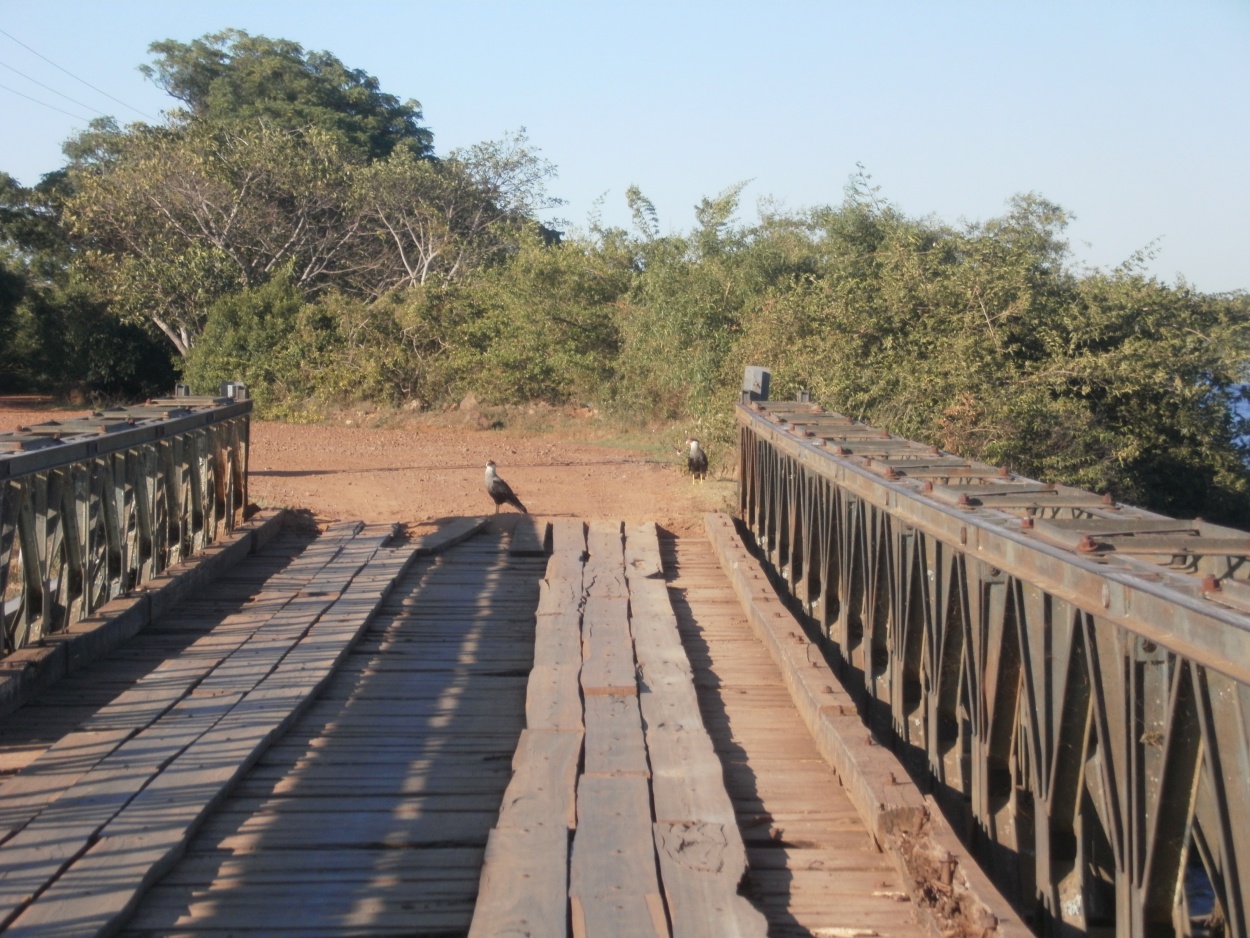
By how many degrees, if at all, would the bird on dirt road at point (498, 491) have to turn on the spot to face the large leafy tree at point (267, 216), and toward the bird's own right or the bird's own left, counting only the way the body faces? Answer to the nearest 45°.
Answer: approximately 90° to the bird's own right

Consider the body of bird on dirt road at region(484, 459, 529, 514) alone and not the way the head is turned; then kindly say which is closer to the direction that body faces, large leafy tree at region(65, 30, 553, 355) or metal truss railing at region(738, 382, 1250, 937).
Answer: the large leafy tree

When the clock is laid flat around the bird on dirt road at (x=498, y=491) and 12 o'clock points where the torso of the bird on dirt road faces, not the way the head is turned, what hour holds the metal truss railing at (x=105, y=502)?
The metal truss railing is roughly at 10 o'clock from the bird on dirt road.

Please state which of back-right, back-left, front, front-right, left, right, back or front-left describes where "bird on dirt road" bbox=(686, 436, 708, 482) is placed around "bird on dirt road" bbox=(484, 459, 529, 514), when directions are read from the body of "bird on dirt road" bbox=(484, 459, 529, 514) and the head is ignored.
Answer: back-right

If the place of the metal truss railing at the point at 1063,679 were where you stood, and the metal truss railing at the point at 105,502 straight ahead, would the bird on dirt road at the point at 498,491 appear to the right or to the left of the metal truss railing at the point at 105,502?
right

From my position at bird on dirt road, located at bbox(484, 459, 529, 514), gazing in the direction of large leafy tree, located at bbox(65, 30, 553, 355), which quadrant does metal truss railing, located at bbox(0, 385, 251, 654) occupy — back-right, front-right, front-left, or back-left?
back-left

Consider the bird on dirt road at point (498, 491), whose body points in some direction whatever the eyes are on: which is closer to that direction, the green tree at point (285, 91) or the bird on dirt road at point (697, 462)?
the green tree

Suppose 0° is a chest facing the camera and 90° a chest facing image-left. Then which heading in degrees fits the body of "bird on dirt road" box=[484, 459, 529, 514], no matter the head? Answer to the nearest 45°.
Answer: approximately 90°

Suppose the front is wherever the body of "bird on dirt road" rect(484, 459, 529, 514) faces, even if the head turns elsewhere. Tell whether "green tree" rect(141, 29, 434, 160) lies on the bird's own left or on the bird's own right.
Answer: on the bird's own right

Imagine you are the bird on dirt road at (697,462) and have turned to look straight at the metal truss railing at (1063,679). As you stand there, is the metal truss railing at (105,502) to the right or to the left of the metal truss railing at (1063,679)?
right

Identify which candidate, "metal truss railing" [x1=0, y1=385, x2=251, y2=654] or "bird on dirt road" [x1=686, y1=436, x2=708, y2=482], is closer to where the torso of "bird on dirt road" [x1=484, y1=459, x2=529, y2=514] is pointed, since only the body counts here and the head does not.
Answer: the metal truss railing
